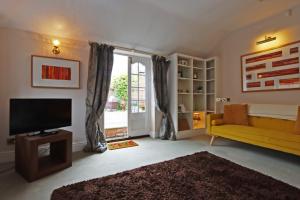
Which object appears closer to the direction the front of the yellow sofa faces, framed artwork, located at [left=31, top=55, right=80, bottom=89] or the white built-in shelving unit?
the framed artwork

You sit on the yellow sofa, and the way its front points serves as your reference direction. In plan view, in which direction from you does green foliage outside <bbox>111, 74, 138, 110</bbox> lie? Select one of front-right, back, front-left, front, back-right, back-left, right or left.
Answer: front-right

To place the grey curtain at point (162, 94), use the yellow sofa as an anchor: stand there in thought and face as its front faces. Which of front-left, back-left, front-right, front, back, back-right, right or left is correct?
front-right

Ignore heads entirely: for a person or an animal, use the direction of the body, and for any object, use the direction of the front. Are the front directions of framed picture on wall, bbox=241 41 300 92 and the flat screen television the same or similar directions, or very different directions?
very different directions

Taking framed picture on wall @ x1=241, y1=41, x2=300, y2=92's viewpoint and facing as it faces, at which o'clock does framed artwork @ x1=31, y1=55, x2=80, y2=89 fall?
The framed artwork is roughly at 12 o'clock from the framed picture on wall.

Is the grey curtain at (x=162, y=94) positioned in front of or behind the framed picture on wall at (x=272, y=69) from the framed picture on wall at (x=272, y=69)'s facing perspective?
in front

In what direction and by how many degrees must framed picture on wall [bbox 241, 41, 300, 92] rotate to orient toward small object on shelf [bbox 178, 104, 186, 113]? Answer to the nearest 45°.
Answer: approximately 45° to its right

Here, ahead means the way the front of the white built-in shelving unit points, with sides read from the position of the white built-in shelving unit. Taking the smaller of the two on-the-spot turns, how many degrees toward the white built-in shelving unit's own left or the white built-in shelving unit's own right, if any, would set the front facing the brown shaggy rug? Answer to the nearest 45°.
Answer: approximately 45° to the white built-in shelving unit's own right

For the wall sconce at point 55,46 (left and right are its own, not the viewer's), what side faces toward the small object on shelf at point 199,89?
left

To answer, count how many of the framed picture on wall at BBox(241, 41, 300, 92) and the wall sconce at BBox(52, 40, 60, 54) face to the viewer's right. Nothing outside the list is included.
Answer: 0

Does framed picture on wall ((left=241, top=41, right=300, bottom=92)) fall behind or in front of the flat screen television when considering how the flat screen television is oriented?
in front

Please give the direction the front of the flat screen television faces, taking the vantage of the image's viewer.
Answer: facing the viewer and to the right of the viewer

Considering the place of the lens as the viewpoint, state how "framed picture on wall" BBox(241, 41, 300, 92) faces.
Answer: facing the viewer and to the left of the viewer

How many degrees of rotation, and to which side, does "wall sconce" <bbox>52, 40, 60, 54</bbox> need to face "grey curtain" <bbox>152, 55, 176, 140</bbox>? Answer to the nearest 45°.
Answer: approximately 90° to its left

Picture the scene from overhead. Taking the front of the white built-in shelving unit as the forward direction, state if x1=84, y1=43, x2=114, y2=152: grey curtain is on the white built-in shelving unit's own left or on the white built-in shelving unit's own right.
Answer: on the white built-in shelving unit's own right

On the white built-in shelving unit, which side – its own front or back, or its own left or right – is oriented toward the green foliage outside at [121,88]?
back

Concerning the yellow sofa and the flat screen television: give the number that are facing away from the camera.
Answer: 0

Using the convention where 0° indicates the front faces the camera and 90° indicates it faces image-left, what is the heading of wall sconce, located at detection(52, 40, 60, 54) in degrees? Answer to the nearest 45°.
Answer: approximately 0°
